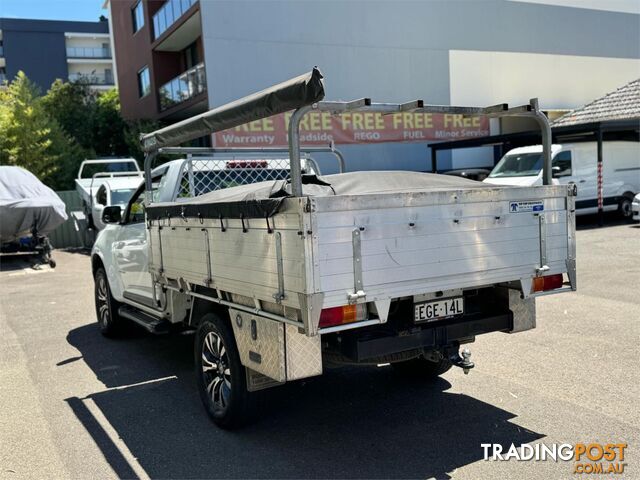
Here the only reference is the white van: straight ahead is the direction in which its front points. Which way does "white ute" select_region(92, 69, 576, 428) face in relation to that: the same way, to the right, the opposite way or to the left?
to the right

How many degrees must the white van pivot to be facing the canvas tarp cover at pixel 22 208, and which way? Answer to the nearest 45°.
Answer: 0° — it already faces it

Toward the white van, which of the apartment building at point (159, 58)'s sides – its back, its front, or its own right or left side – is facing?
left

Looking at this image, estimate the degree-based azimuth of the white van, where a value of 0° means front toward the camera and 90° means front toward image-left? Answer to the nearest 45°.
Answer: approximately 45°

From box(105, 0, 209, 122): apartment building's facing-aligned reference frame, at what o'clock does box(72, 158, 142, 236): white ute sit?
The white ute is roughly at 11 o'clock from the apartment building.

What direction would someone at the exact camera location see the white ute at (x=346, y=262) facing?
facing away from the viewer and to the left of the viewer

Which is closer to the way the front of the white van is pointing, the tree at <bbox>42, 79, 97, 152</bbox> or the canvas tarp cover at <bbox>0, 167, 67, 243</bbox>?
the canvas tarp cover

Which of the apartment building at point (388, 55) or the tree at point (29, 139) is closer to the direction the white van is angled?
the tree

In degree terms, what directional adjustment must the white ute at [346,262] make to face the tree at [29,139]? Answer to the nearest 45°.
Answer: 0° — it already faces it

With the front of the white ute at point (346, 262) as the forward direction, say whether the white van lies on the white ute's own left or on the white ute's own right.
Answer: on the white ute's own right
